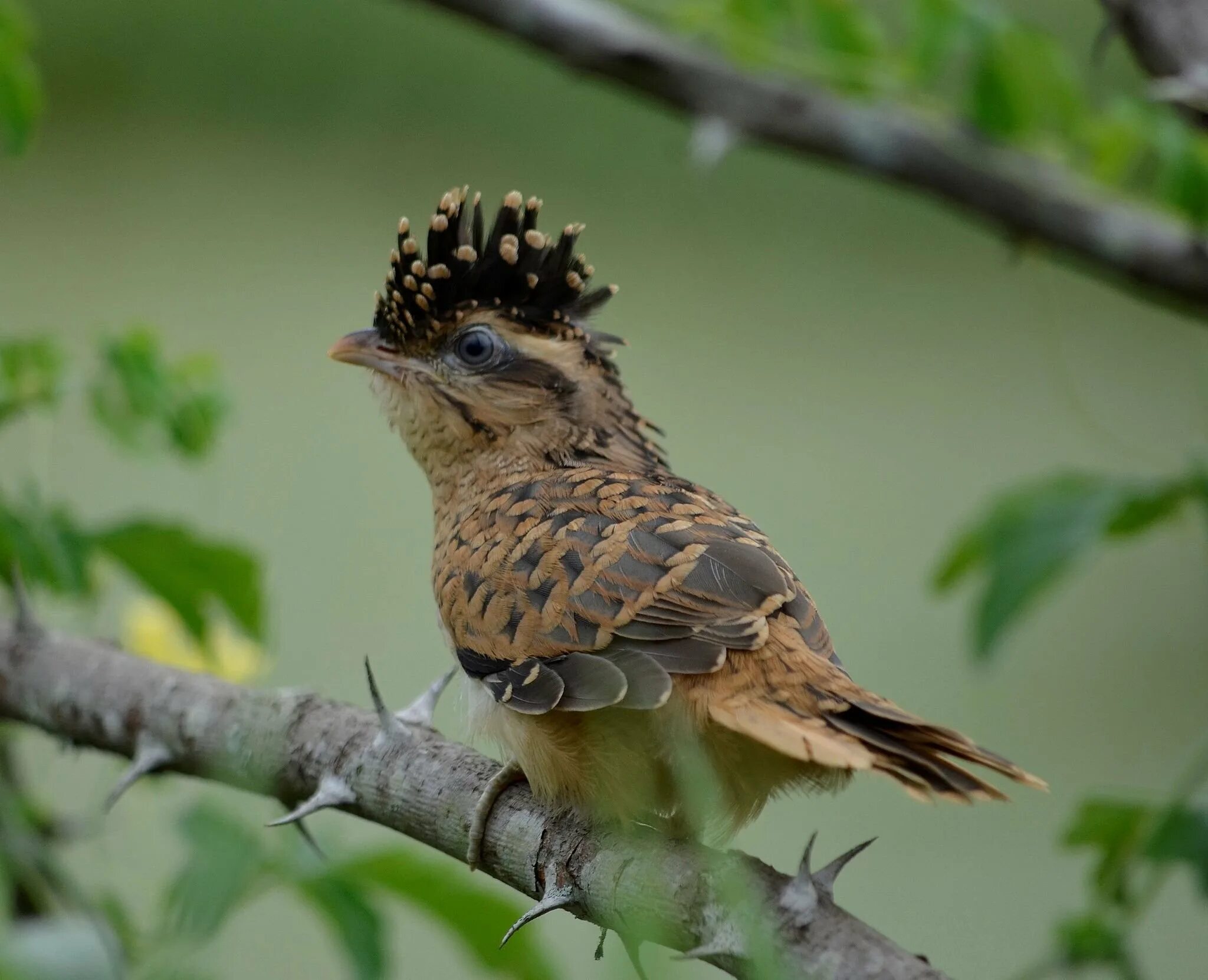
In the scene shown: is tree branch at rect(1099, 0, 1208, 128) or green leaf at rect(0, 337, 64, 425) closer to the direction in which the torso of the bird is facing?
the green leaf

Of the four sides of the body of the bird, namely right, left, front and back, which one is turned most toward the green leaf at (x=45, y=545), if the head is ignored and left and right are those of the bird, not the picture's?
front

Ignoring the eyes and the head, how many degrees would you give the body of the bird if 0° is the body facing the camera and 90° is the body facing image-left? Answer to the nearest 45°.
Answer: approximately 90°

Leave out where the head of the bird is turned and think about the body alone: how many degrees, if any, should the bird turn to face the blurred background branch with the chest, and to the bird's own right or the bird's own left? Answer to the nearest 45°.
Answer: approximately 90° to the bird's own right

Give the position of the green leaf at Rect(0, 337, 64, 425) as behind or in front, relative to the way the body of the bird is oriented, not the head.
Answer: in front

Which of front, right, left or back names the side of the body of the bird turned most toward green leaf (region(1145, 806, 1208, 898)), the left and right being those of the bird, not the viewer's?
back

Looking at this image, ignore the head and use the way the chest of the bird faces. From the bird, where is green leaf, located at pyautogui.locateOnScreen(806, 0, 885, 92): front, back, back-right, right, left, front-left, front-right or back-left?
right

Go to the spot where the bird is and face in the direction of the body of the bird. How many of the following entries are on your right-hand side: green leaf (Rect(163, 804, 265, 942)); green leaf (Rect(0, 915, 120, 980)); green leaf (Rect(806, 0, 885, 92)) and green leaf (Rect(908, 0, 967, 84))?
2

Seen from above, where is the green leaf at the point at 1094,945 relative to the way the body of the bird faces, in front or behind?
behind
